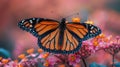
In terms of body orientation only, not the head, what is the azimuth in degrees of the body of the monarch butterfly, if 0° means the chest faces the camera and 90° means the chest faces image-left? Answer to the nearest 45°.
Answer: approximately 180°
